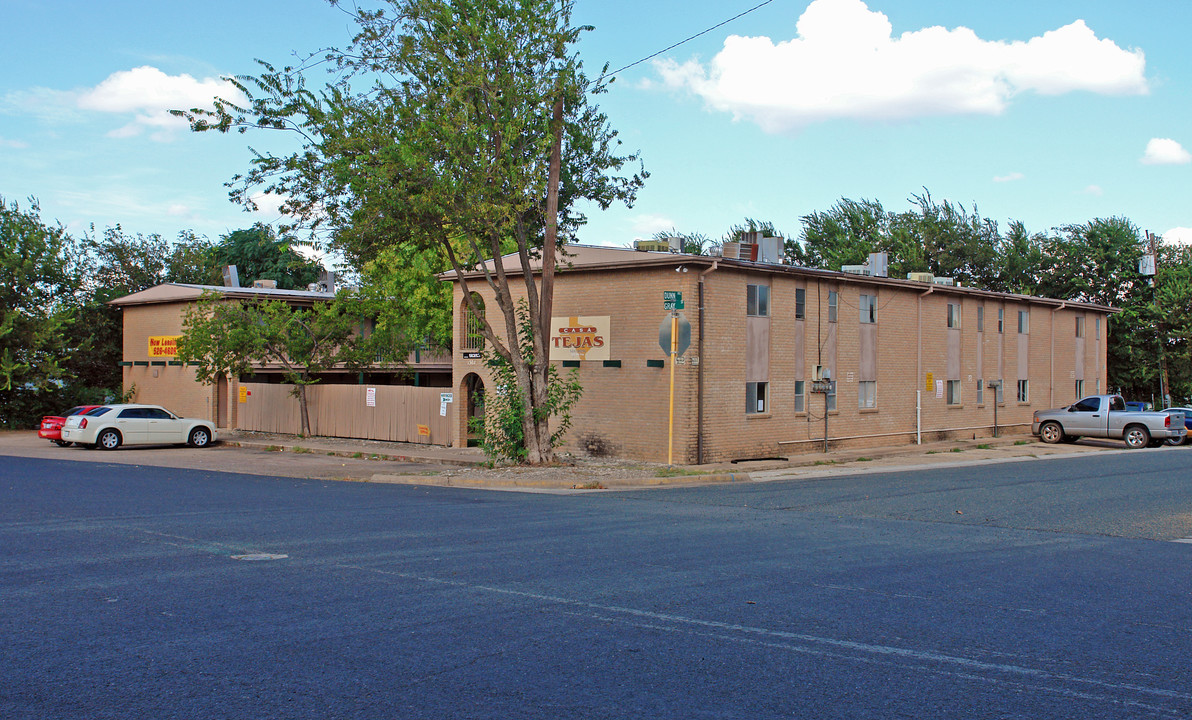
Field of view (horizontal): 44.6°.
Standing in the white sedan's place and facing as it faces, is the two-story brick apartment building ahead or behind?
ahead

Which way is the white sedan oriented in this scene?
to the viewer's right

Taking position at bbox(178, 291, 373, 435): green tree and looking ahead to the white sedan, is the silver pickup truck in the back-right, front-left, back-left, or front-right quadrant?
back-left

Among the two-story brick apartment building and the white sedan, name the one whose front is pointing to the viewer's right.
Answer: the white sedan

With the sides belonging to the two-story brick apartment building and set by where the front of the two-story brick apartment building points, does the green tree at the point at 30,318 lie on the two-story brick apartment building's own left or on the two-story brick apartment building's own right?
on the two-story brick apartment building's own right

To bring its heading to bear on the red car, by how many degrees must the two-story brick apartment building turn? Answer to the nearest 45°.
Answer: approximately 45° to its right

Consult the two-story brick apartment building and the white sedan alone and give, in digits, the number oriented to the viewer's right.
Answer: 1

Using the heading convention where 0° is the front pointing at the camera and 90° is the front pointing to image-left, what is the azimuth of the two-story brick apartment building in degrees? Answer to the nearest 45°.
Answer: approximately 45°

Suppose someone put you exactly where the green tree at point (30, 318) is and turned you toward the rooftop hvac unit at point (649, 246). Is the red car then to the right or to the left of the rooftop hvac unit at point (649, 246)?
right

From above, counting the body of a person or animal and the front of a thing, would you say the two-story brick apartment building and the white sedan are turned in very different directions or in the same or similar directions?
very different directions

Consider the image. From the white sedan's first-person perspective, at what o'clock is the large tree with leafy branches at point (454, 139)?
The large tree with leafy branches is roughly at 2 o'clock from the white sedan.
